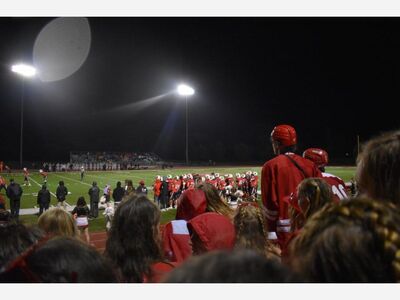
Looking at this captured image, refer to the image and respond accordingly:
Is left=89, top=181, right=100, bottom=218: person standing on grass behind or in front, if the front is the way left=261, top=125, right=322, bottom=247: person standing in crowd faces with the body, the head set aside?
in front

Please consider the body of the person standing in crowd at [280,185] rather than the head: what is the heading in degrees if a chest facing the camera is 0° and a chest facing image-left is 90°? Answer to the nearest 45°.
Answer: approximately 135°
